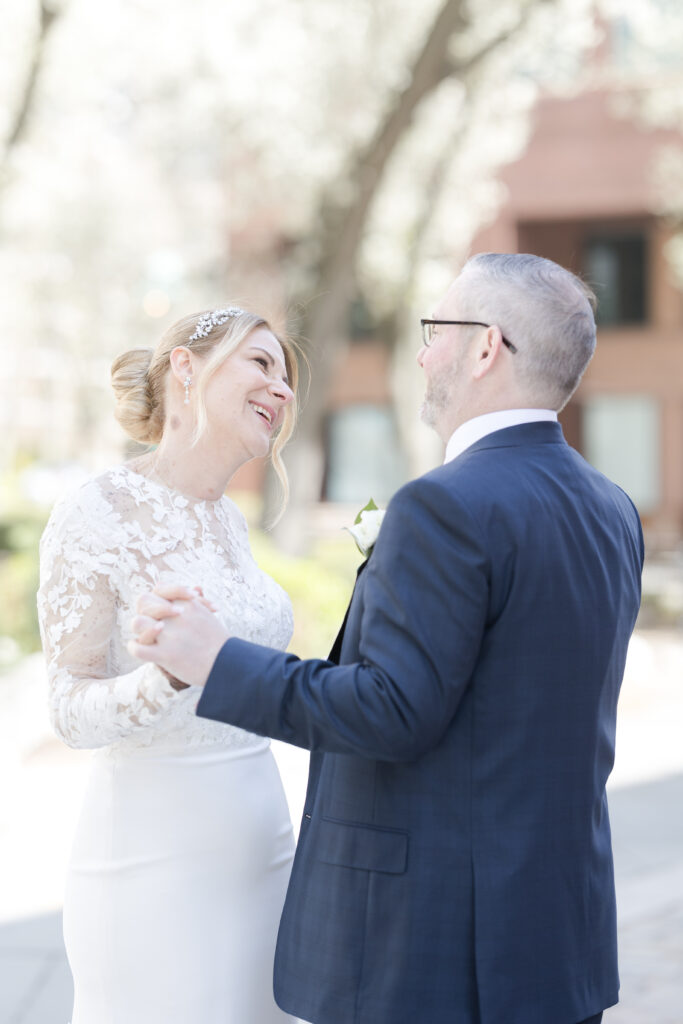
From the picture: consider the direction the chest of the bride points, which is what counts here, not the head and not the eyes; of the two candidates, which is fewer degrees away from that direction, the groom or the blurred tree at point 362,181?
the groom

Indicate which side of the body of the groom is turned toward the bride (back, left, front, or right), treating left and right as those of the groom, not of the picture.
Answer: front

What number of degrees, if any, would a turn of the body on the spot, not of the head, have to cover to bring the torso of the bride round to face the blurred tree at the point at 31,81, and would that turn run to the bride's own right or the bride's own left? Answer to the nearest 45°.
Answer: approximately 135° to the bride's own left

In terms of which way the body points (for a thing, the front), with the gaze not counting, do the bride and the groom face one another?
yes

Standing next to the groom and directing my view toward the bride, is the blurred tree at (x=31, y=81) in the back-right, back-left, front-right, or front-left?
front-right

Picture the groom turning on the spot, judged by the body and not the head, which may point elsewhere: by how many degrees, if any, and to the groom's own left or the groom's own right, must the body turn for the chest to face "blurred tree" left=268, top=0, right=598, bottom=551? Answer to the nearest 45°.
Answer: approximately 45° to the groom's own right

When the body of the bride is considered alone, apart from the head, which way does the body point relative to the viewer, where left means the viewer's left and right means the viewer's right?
facing the viewer and to the right of the viewer

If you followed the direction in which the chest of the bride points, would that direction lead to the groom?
yes

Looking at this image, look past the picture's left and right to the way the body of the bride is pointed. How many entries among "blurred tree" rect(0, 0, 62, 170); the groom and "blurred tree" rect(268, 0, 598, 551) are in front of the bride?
1

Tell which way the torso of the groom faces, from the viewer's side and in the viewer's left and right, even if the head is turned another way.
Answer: facing away from the viewer and to the left of the viewer

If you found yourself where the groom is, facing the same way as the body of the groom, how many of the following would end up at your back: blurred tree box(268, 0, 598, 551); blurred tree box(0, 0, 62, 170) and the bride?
0

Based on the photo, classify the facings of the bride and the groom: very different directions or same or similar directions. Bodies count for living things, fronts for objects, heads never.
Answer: very different directions

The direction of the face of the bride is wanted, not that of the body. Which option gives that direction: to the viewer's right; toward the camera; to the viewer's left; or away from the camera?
to the viewer's right

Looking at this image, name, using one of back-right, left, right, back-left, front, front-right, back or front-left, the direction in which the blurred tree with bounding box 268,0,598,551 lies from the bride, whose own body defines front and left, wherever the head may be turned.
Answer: back-left

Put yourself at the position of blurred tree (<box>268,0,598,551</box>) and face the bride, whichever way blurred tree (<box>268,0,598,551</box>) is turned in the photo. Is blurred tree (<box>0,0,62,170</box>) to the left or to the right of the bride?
right
